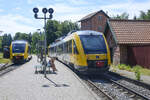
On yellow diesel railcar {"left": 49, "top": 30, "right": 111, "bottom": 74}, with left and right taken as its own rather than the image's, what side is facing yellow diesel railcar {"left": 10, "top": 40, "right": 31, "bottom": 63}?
back

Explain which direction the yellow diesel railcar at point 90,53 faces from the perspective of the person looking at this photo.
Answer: facing the viewer and to the right of the viewer

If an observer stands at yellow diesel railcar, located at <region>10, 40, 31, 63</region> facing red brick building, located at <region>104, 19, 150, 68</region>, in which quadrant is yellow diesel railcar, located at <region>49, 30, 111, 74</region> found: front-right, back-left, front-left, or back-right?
front-right

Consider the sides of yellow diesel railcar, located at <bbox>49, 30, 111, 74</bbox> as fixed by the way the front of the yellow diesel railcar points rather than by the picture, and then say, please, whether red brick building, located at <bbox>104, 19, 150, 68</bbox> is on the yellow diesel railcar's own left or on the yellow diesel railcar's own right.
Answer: on the yellow diesel railcar's own left
